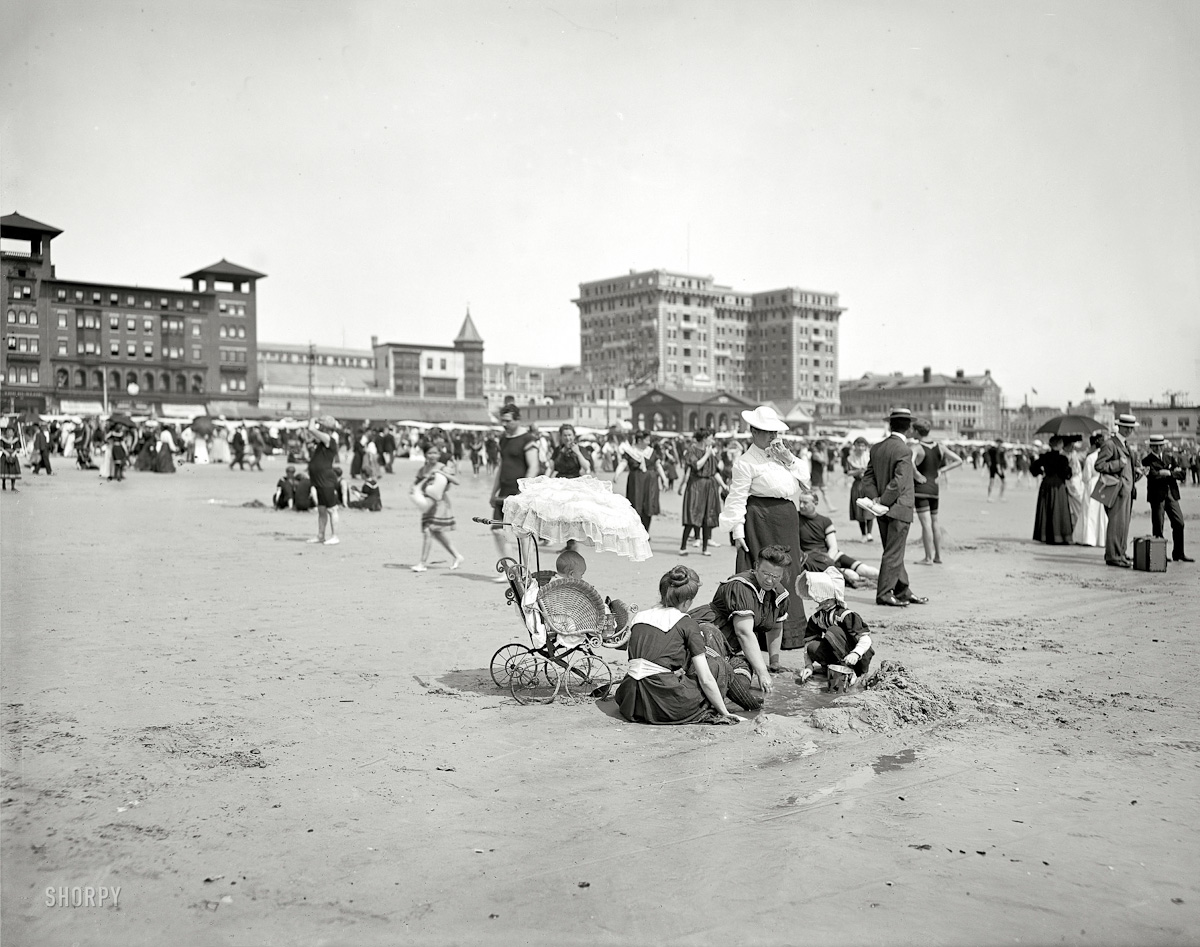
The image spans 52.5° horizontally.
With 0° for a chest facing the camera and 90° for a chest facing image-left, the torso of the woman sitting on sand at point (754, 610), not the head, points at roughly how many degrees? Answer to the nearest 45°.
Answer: approximately 315°

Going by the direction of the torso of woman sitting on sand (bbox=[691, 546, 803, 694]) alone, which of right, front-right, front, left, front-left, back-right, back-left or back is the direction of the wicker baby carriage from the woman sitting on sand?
back-right

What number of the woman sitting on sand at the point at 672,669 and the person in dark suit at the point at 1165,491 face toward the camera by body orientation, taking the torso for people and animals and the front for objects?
1

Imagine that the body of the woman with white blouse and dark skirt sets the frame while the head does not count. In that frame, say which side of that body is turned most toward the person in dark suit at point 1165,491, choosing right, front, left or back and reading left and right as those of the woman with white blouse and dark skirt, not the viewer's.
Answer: left

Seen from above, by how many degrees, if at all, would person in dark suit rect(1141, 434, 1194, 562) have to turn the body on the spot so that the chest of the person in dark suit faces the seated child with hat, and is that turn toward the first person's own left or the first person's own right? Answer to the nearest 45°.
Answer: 0° — they already face them

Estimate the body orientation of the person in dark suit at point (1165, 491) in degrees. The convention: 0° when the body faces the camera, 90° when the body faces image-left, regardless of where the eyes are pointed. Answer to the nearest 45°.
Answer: approximately 0°

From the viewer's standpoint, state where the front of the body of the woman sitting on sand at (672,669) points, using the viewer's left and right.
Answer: facing away from the viewer and to the right of the viewer
